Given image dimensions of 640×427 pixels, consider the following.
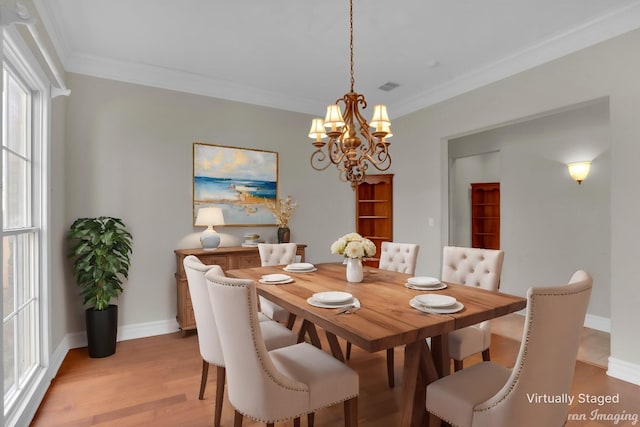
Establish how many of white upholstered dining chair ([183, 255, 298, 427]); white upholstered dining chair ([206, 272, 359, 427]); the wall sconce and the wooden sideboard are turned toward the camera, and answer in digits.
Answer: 2

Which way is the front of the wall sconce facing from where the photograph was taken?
facing the viewer

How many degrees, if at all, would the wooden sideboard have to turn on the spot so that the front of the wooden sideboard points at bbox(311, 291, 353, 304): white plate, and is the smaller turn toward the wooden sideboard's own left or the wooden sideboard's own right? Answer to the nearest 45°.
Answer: approximately 45° to the wooden sideboard's own left

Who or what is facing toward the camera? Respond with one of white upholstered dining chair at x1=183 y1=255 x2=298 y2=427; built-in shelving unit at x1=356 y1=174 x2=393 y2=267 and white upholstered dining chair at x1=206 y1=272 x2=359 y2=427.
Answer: the built-in shelving unit

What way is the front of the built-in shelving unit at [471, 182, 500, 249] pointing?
toward the camera

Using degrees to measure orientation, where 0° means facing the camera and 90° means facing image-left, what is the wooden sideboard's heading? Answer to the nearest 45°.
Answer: approximately 0°

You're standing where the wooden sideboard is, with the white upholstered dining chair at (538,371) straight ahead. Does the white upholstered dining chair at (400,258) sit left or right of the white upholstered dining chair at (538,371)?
left

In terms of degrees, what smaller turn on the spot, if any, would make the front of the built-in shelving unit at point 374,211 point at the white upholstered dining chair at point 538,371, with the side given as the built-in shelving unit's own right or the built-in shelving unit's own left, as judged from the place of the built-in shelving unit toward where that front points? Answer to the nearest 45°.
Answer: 0° — it already faces it

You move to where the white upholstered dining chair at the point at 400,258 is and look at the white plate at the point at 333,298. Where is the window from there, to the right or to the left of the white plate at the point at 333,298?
right

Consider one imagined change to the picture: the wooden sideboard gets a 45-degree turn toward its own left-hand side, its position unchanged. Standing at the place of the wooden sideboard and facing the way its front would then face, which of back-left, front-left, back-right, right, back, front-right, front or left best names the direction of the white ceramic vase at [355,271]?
front

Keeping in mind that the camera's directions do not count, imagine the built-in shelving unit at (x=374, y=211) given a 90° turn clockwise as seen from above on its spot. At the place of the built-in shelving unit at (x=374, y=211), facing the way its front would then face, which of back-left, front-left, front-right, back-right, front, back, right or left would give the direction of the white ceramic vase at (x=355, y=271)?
left

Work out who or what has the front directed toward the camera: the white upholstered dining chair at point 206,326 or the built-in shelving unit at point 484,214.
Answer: the built-in shelving unit

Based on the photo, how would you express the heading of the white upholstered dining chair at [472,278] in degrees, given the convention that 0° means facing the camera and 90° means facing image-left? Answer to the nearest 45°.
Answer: approximately 45°

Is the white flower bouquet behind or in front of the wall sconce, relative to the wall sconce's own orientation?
in front

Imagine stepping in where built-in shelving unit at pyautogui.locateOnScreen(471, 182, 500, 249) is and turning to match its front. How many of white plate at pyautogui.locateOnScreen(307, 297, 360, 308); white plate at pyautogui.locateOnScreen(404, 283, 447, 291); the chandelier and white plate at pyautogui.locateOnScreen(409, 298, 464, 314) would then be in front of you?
4

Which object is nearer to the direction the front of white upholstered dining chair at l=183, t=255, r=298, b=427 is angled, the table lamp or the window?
the table lamp
